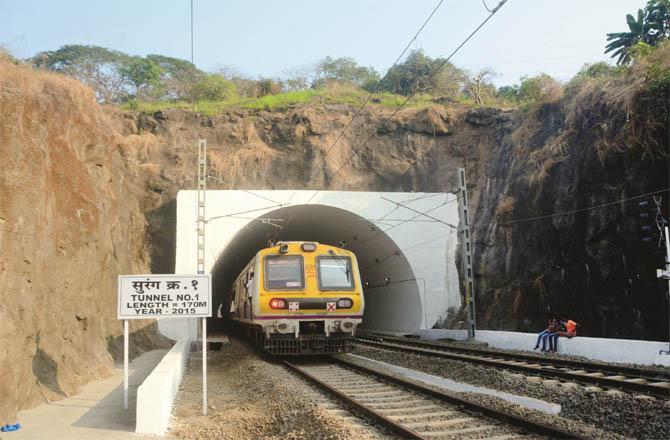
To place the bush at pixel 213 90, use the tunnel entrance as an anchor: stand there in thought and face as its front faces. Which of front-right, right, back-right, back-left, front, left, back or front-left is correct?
back-right

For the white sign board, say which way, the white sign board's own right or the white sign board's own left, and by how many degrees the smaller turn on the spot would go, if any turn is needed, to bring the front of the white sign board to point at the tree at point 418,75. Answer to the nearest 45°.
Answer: approximately 135° to the white sign board's own left

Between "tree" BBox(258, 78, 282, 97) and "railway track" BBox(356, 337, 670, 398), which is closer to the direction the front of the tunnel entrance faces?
the railway track

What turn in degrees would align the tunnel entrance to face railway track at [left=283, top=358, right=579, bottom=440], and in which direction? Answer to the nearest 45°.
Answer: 0° — it already faces it

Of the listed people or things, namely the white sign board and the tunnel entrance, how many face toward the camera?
2

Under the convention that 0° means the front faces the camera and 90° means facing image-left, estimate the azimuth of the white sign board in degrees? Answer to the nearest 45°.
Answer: approximately 0°

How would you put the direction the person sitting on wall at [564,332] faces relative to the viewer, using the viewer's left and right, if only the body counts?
facing to the left of the viewer
